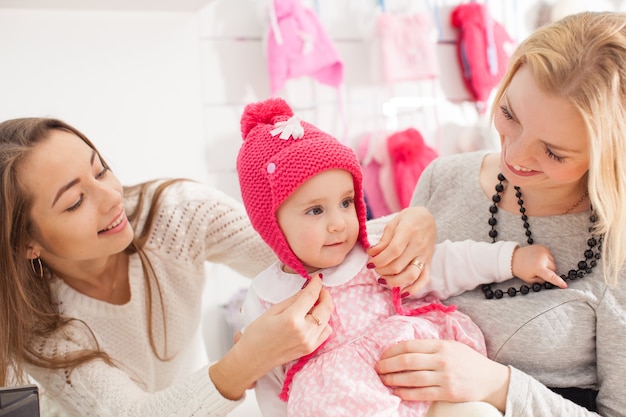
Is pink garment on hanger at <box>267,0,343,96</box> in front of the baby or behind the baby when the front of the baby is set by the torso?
behind

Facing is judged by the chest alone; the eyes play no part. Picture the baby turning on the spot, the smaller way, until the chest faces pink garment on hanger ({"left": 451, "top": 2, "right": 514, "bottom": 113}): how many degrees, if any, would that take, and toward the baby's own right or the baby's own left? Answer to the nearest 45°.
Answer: approximately 135° to the baby's own left

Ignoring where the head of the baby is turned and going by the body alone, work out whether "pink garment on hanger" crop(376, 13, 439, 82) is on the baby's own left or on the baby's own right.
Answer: on the baby's own left

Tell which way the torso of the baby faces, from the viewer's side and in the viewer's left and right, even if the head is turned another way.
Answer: facing the viewer and to the right of the viewer

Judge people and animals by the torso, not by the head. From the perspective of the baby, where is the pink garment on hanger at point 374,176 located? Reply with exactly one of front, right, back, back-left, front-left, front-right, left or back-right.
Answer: back-left

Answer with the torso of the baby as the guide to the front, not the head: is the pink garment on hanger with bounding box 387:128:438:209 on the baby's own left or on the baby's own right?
on the baby's own left

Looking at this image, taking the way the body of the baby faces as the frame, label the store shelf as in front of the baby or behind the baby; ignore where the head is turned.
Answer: behind
